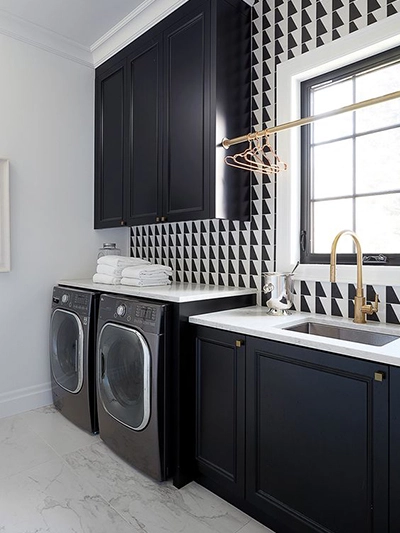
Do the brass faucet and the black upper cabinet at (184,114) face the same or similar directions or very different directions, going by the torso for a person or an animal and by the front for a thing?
same or similar directions

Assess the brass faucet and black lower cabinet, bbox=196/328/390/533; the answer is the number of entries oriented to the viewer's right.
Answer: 0

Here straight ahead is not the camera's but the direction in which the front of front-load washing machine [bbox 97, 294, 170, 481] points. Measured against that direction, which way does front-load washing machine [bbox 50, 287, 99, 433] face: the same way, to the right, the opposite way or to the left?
the same way

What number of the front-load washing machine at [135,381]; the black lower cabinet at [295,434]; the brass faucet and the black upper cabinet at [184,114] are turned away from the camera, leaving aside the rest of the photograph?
0

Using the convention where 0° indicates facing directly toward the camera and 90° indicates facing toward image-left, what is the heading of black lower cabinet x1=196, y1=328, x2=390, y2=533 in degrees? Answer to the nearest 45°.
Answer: approximately 45°

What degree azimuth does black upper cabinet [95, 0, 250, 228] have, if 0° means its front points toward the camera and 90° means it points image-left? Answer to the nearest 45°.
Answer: approximately 45°

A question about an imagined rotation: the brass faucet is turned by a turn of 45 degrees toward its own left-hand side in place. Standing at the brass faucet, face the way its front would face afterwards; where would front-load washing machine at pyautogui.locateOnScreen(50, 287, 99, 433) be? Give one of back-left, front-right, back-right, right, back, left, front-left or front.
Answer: right

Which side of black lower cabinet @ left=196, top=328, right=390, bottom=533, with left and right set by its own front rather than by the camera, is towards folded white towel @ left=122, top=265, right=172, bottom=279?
right

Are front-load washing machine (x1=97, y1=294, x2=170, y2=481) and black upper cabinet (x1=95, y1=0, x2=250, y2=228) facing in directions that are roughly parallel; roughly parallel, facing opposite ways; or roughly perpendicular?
roughly parallel

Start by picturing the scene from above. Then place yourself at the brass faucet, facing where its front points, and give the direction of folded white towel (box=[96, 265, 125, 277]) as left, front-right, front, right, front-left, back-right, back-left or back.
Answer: front-right

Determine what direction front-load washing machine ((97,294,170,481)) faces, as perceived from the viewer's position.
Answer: facing the viewer and to the left of the viewer

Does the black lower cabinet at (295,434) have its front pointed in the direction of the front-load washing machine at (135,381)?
no

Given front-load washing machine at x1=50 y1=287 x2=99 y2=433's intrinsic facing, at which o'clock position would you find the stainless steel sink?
The stainless steel sink is roughly at 9 o'clock from the front-load washing machine.

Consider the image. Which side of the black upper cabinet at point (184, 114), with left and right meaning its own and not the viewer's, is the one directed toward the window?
left

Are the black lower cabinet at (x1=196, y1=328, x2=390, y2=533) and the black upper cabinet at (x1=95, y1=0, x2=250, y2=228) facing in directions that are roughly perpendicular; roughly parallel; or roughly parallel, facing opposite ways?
roughly parallel
